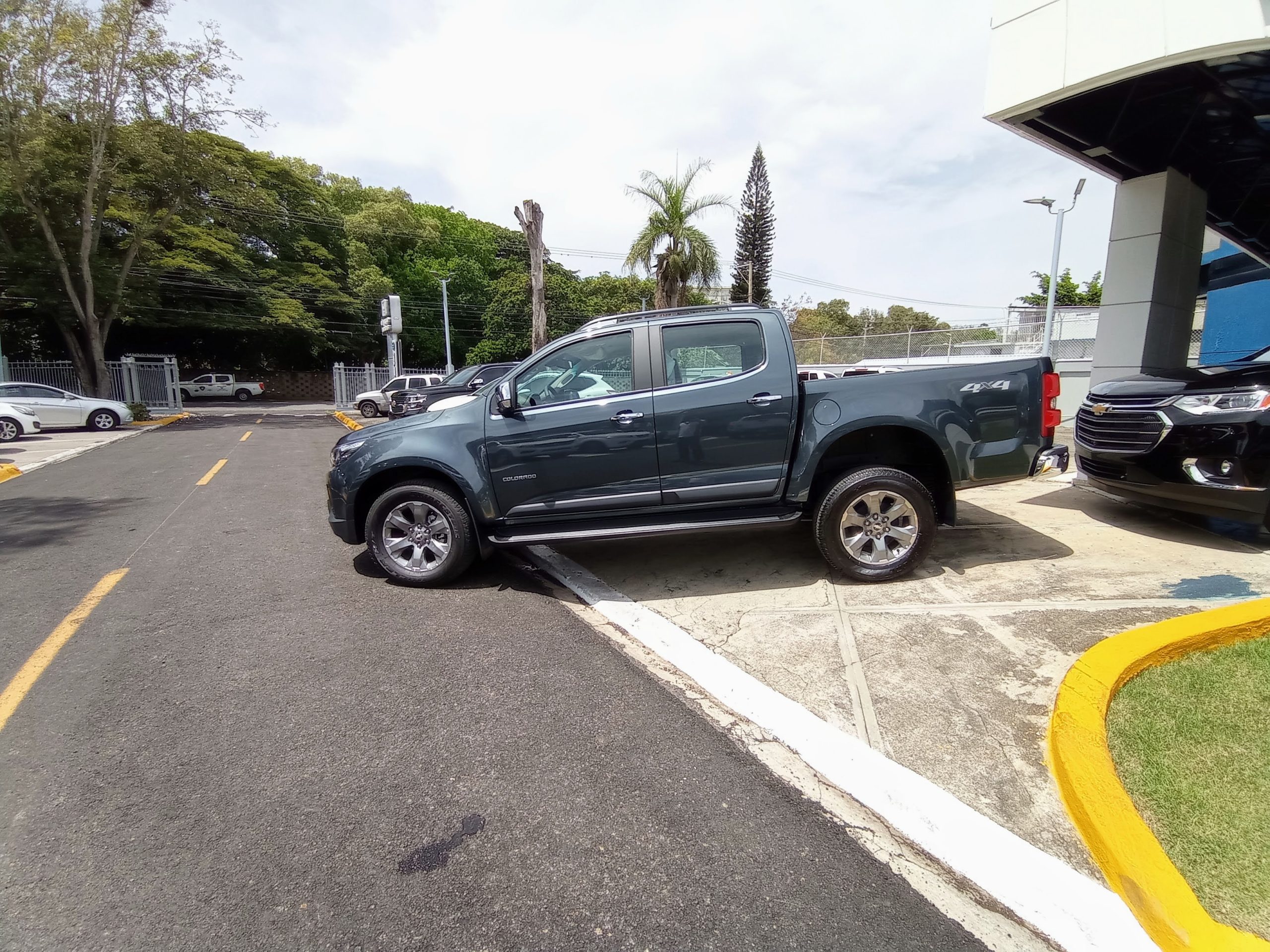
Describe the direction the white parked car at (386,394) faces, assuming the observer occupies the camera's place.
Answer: facing to the left of the viewer

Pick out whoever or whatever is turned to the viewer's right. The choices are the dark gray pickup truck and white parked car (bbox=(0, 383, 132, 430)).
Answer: the white parked car

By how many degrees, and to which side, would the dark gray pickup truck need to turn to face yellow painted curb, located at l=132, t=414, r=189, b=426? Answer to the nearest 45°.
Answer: approximately 45° to its right

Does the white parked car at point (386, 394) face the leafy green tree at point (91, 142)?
yes

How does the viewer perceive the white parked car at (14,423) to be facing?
facing to the right of the viewer

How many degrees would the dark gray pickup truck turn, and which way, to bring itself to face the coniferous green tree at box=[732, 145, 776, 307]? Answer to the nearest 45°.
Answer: approximately 90° to its right

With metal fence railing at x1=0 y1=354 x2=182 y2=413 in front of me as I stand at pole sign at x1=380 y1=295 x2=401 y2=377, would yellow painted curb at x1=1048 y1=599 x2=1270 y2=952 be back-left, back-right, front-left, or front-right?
back-left

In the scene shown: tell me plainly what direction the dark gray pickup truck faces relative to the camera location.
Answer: facing to the left of the viewer
